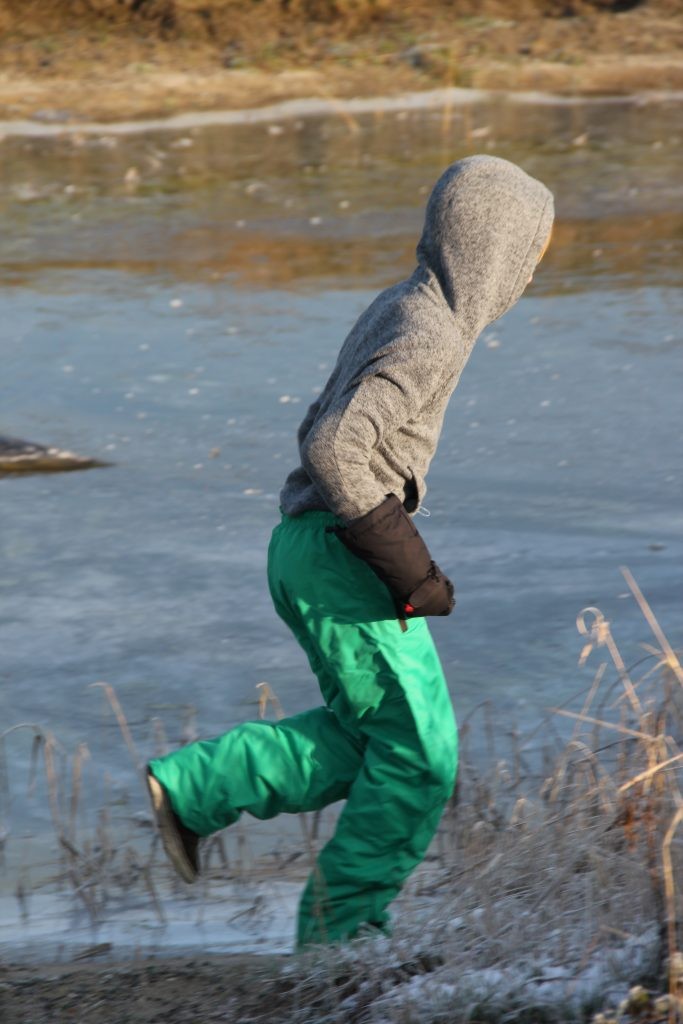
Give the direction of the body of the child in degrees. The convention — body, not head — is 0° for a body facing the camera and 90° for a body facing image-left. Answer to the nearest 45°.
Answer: approximately 270°

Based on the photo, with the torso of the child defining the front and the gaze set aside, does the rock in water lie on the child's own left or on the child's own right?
on the child's own left
